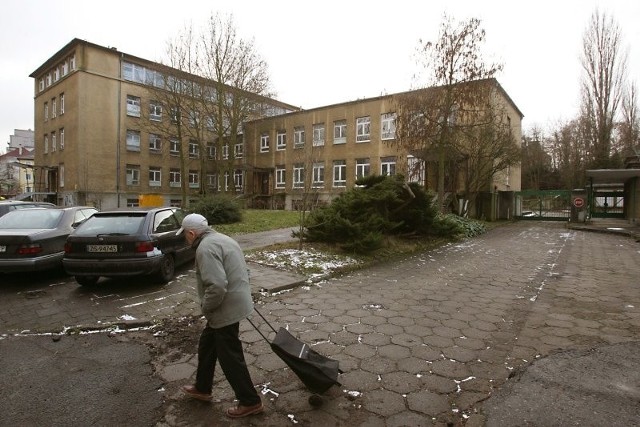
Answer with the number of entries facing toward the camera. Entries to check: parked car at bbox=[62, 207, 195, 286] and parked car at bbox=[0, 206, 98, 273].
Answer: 0

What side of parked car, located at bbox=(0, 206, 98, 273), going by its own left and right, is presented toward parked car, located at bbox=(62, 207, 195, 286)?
right

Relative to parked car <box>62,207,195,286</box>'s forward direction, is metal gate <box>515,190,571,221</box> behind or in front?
in front

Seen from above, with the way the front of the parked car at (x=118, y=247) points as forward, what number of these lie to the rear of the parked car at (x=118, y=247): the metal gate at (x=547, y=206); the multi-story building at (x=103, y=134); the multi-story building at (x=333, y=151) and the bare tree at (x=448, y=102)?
0

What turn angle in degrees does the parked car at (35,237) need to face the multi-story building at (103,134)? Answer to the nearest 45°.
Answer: approximately 45° to its left

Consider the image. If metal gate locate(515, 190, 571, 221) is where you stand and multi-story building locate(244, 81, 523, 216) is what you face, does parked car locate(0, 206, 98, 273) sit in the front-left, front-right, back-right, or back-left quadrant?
front-left

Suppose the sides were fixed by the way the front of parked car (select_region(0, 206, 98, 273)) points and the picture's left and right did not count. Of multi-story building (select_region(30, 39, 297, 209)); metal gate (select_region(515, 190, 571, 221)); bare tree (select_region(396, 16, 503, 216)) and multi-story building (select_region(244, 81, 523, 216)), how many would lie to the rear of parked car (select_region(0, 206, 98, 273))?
0

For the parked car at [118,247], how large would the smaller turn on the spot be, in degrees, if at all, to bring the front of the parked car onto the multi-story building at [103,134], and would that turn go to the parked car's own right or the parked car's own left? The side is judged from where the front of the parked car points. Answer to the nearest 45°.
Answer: approximately 45° to the parked car's own left

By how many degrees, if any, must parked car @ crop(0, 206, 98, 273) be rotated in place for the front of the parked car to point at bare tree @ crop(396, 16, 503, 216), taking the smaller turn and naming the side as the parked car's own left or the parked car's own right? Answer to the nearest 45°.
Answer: approximately 45° to the parked car's own right

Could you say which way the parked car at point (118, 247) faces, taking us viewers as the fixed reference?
facing away from the viewer and to the right of the viewer

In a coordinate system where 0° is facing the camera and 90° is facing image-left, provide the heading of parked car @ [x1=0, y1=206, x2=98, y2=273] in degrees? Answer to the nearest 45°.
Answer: approximately 225°

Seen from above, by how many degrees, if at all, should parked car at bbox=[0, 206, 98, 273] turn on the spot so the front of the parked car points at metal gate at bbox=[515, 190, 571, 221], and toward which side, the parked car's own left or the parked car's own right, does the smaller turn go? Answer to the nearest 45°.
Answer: approximately 45° to the parked car's own right

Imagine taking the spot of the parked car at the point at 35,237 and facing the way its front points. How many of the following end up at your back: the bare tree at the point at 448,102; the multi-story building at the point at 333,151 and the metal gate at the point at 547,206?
0

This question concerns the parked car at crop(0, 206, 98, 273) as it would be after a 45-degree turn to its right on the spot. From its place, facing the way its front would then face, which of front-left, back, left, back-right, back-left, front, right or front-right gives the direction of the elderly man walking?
right

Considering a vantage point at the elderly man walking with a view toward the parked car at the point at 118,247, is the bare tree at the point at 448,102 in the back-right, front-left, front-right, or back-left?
front-right

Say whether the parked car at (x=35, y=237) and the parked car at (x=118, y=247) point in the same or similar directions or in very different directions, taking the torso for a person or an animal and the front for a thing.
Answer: same or similar directions
